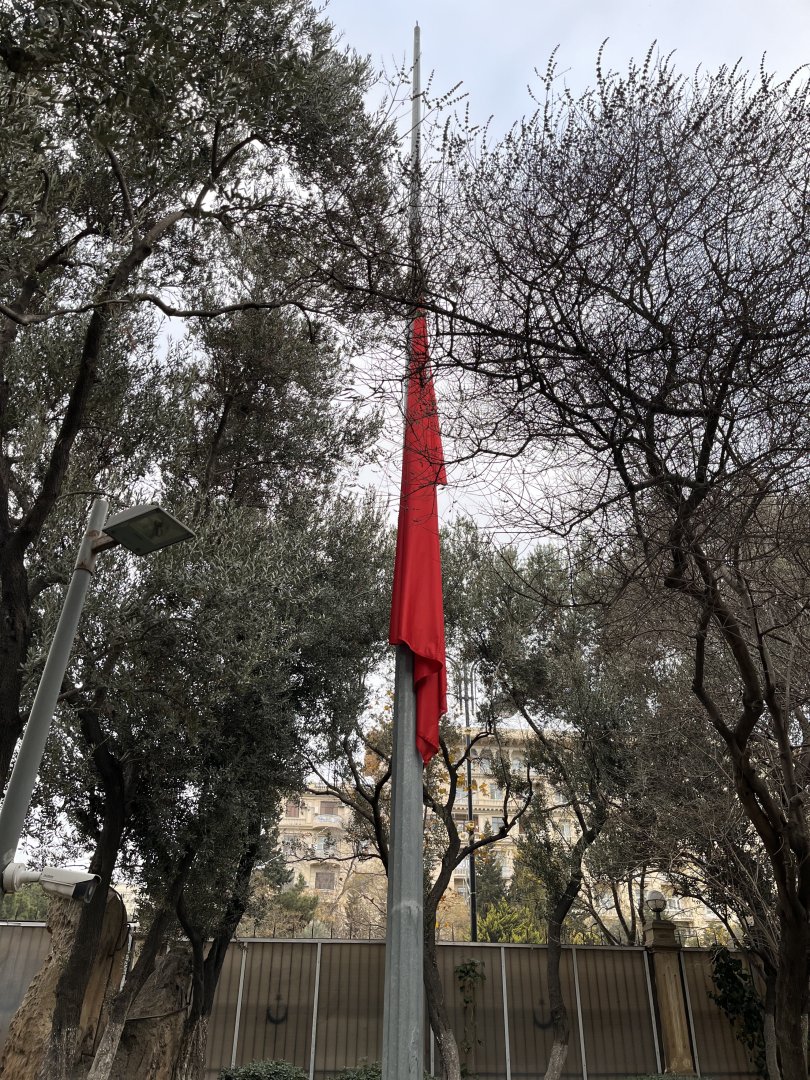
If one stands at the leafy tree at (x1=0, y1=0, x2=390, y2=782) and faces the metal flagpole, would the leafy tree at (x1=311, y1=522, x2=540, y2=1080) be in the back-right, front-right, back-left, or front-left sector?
front-left

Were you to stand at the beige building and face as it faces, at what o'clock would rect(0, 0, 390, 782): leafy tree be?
The leafy tree is roughly at 12 o'clock from the beige building.

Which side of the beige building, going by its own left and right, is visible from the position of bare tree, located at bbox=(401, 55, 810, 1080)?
front

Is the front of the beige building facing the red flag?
yes

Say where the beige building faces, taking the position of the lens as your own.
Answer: facing the viewer

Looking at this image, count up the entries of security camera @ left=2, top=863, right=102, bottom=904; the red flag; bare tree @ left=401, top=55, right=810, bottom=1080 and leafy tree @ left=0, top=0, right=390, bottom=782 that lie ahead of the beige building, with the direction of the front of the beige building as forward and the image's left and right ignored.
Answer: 4

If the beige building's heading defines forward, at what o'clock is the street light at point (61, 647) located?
The street light is roughly at 12 o'clock from the beige building.

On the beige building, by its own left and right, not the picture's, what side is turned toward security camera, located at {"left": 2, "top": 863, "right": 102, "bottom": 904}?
front

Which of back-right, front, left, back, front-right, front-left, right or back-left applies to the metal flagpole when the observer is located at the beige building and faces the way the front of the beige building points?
front

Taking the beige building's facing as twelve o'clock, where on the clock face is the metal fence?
The metal fence is roughly at 12 o'clock from the beige building.

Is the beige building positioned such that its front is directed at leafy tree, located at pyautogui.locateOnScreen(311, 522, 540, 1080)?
yes
